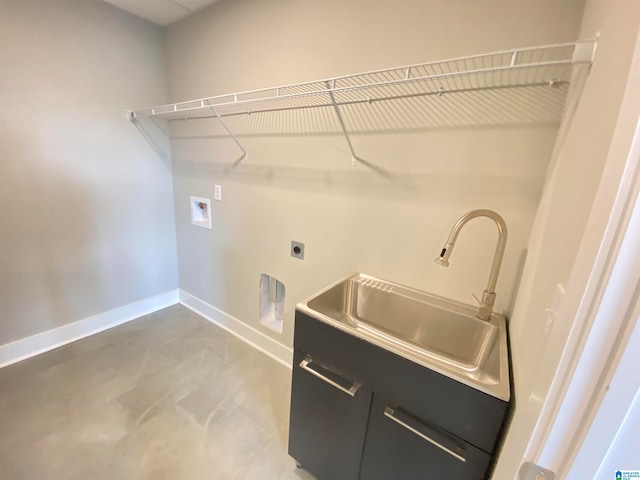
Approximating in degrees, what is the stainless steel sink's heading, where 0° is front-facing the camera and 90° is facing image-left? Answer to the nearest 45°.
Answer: approximately 45°

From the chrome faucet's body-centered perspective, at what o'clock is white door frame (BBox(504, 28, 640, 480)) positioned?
The white door frame is roughly at 10 o'clock from the chrome faucet.

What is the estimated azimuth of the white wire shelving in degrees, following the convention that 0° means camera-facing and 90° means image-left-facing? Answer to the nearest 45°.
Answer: approximately 45°

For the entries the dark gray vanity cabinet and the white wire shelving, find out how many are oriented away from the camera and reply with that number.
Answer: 0

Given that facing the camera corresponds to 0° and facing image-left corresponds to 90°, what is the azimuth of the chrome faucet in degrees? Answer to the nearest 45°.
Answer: approximately 45°
